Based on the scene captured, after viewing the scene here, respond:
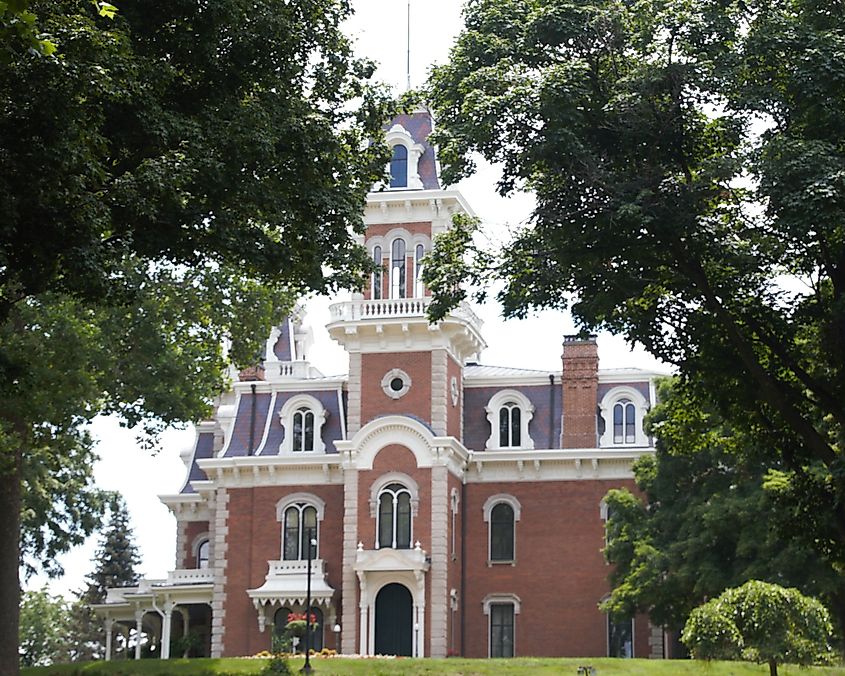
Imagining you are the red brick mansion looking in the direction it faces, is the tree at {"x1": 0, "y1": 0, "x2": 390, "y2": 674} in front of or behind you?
in front

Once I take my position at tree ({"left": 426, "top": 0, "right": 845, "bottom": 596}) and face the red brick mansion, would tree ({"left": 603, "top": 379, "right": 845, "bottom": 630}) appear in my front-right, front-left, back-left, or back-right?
front-right

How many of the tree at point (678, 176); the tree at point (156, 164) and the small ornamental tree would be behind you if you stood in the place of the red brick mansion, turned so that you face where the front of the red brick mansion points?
0

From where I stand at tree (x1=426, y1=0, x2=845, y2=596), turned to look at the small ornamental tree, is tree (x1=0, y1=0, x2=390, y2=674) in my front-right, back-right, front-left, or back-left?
back-left

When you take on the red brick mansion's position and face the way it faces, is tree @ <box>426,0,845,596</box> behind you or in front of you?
in front

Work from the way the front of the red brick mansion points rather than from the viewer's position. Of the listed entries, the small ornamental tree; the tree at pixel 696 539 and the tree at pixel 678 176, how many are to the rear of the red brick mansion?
0

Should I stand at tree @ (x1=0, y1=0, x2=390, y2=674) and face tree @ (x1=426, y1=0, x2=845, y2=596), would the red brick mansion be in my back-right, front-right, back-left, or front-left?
front-left

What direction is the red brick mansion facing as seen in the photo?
toward the camera

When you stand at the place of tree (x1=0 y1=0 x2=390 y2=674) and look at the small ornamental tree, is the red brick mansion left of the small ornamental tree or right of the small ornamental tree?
left

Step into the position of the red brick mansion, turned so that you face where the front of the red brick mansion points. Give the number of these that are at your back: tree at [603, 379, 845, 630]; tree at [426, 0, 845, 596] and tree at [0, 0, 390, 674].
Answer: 0

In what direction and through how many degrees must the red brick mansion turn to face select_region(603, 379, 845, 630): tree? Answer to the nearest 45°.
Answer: approximately 45° to its left
